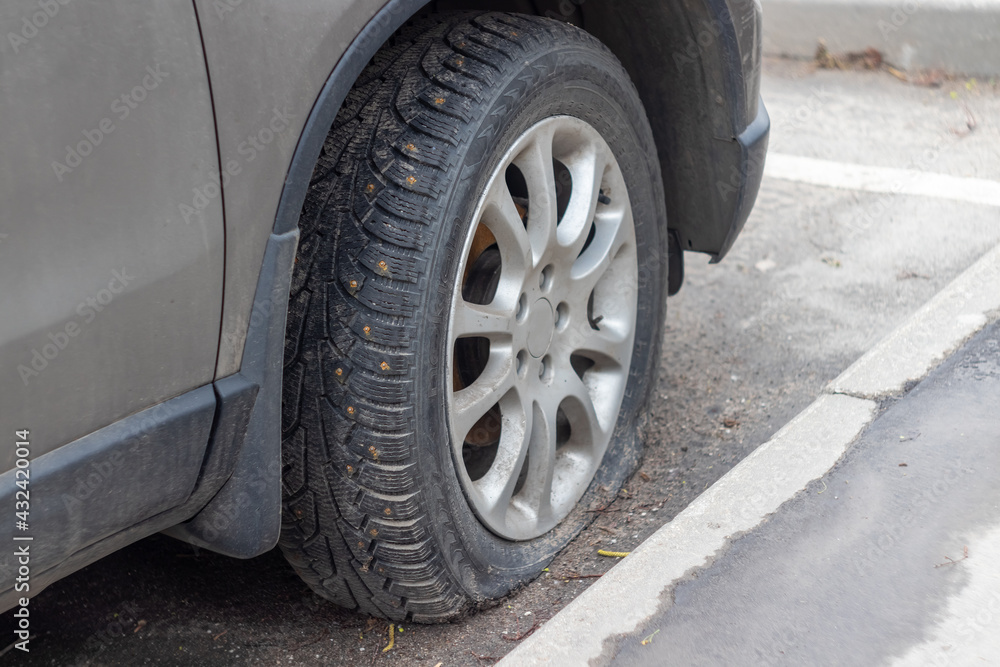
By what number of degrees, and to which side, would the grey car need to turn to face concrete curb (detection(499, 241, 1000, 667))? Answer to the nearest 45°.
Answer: approximately 45° to its right

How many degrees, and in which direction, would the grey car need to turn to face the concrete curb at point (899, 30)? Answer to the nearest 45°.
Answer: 0° — it already faces it

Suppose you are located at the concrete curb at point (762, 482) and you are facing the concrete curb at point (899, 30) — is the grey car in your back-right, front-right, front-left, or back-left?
back-left

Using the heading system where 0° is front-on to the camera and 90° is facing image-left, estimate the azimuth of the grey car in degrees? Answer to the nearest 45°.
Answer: approximately 225°
